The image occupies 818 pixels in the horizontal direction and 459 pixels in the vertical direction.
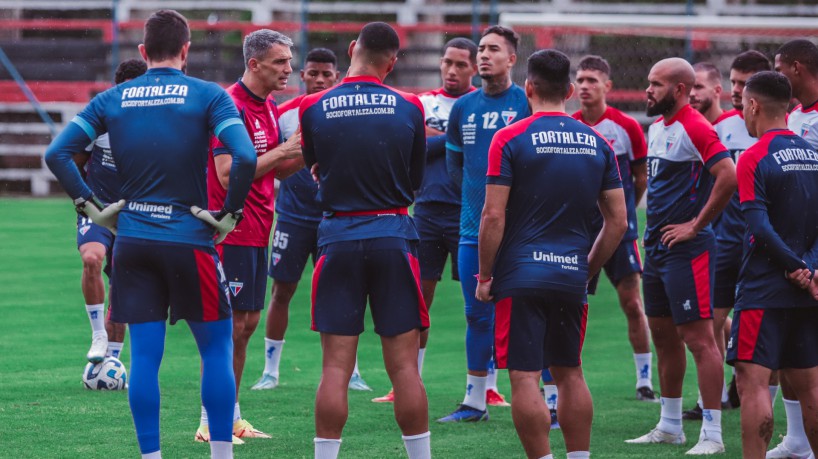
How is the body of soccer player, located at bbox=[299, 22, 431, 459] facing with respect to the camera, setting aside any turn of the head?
away from the camera

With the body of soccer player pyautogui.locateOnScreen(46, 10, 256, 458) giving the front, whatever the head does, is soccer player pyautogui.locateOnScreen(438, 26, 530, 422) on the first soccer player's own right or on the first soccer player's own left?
on the first soccer player's own right

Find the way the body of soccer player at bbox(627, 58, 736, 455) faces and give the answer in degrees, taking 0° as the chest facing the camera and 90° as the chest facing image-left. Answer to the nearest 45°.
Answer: approximately 45°

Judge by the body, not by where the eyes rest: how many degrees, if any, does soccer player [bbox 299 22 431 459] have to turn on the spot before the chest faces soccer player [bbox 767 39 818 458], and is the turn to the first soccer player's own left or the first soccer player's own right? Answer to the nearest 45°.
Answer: approximately 90° to the first soccer player's own right

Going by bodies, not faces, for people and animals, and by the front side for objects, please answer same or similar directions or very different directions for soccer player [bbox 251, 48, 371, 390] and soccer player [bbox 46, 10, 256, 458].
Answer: very different directions

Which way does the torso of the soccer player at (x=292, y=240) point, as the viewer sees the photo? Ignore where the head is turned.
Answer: toward the camera

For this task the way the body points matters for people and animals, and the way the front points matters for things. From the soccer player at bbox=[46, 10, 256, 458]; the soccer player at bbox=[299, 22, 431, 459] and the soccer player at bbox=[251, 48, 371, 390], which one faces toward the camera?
the soccer player at bbox=[251, 48, 371, 390]

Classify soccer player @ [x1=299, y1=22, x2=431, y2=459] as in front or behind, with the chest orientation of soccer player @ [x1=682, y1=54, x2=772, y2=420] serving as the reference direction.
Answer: in front

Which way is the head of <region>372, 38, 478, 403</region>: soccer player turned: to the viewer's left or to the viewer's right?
to the viewer's left

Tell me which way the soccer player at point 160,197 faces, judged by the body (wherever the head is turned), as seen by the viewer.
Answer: away from the camera

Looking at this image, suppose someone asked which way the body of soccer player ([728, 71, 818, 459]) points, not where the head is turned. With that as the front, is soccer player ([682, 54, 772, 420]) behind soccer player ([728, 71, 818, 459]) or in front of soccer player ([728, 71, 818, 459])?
in front

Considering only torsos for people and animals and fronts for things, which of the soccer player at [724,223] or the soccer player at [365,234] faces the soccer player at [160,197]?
the soccer player at [724,223]

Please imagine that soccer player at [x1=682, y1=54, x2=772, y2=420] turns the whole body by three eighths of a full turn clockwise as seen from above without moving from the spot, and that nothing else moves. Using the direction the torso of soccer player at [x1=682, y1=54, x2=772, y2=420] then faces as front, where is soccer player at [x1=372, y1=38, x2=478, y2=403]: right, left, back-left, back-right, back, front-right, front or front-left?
left

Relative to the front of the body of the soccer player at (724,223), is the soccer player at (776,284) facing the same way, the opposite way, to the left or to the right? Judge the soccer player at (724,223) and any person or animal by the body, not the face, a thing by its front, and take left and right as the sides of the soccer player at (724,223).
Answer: to the right

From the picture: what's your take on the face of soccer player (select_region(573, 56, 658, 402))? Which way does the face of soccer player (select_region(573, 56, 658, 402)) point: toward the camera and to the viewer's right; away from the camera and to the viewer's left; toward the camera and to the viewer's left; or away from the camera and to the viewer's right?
toward the camera and to the viewer's left

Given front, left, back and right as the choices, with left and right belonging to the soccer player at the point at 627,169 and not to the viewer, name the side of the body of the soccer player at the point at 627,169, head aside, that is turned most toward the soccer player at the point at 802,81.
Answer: left
